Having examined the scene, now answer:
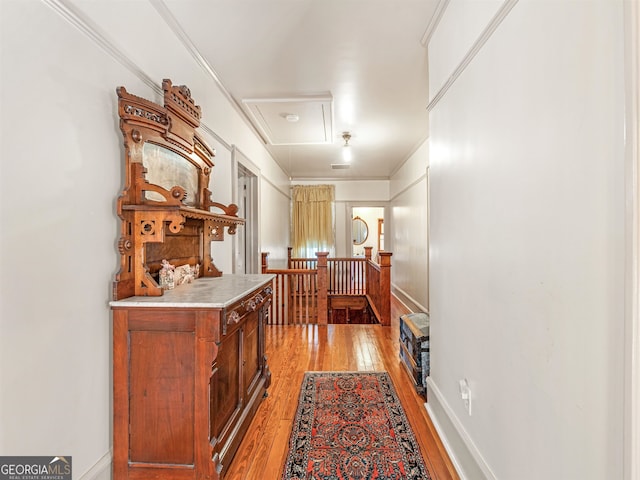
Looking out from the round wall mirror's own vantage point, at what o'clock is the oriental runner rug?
The oriental runner rug is roughly at 12 o'clock from the round wall mirror.

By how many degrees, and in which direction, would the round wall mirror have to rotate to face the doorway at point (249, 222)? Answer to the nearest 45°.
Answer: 0° — it already faces it

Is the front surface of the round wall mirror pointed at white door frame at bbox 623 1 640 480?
yes

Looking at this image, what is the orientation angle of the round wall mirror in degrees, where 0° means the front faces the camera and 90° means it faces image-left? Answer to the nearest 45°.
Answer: approximately 0°

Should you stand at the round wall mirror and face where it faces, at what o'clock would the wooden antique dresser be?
The wooden antique dresser is roughly at 12 o'clock from the round wall mirror.

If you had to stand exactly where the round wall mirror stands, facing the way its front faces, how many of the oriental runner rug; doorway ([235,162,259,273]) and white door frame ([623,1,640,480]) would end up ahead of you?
3
